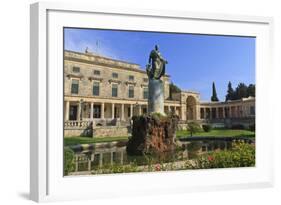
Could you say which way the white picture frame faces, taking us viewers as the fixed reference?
facing the viewer and to the right of the viewer
